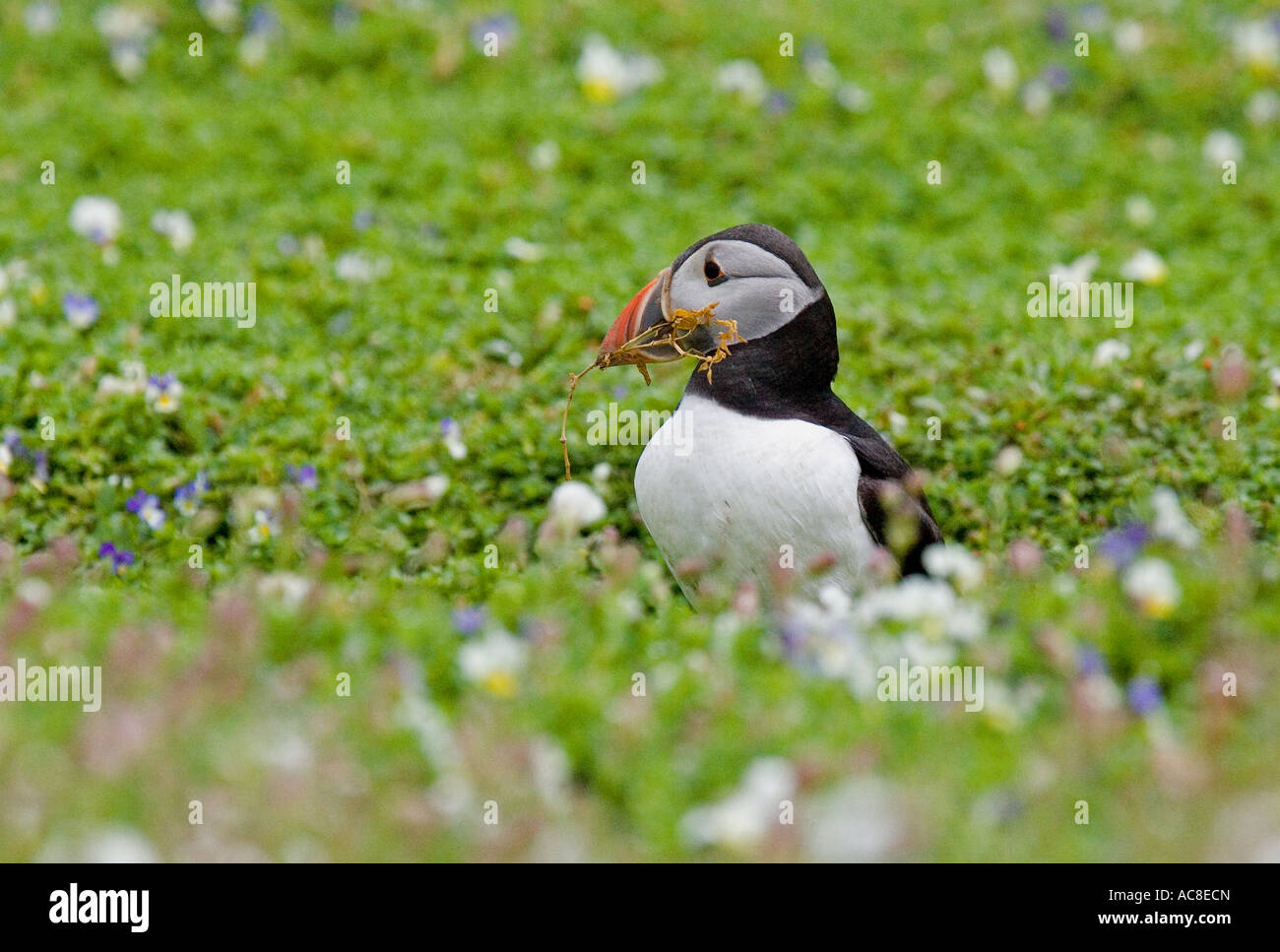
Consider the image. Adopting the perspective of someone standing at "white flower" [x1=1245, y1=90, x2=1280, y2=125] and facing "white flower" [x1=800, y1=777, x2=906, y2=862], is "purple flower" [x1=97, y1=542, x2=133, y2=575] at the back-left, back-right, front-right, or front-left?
front-right

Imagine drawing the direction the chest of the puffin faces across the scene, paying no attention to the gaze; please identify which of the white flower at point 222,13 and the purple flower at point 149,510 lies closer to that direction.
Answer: the purple flower

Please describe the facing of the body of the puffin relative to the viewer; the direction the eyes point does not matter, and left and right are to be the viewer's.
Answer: facing the viewer and to the left of the viewer

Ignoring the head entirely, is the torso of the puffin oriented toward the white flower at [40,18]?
no

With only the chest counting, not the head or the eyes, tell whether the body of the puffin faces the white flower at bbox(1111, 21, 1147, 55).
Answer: no

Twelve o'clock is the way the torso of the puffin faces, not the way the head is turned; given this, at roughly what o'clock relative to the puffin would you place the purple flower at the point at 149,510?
The purple flower is roughly at 2 o'clock from the puffin.

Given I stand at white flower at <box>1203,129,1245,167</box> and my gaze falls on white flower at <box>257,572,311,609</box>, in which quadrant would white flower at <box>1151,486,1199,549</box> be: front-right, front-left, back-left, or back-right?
front-left

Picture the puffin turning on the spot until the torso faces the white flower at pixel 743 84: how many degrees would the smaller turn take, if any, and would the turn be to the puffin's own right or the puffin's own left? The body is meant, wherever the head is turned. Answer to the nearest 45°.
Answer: approximately 135° to the puffin's own right

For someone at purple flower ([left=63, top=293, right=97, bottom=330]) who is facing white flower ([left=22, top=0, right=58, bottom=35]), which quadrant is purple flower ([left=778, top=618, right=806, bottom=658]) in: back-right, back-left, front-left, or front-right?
back-right

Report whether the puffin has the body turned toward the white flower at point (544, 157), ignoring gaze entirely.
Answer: no

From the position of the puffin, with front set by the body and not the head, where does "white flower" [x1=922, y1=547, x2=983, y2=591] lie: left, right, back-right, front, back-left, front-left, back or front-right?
left

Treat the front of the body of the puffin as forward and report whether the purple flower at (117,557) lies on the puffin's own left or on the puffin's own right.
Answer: on the puffin's own right

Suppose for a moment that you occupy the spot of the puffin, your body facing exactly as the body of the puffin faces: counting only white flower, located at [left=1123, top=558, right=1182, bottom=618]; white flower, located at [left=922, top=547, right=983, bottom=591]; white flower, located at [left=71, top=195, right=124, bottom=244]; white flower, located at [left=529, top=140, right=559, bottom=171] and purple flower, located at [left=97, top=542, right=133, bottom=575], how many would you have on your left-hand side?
2

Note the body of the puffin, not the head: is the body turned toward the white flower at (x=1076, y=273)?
no

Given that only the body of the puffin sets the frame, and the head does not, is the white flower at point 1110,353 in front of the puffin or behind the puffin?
behind

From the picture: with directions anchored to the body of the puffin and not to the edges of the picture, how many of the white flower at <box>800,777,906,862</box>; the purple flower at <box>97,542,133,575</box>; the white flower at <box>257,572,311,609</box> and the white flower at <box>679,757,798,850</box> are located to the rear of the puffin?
0

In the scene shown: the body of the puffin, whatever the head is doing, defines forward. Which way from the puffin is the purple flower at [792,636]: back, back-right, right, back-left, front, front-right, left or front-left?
front-left

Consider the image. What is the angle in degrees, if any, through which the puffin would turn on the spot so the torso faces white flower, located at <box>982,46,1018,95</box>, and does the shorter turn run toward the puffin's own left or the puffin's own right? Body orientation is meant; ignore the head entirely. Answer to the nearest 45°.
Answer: approximately 135° to the puffin's own right

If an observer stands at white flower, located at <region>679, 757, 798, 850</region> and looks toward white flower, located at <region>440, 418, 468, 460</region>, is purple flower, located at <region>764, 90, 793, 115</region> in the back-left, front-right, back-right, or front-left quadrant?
front-right

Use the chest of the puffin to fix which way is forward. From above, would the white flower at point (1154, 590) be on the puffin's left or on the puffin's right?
on the puffin's left

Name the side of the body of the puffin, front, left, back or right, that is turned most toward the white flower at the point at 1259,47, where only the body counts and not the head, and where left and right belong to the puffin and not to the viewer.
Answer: back
